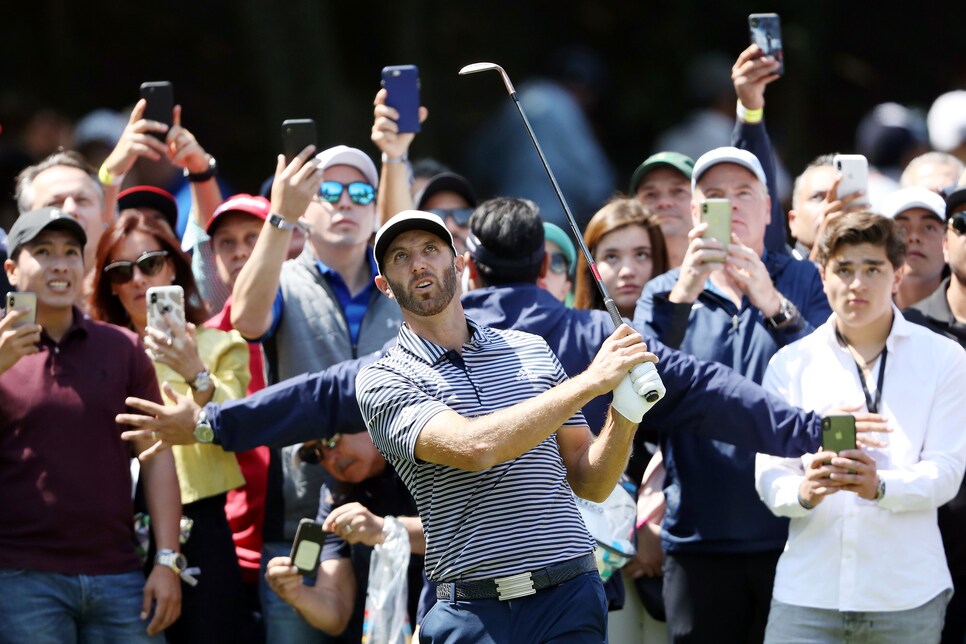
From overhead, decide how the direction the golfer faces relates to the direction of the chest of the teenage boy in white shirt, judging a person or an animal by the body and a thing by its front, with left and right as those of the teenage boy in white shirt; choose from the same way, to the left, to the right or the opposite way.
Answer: the same way

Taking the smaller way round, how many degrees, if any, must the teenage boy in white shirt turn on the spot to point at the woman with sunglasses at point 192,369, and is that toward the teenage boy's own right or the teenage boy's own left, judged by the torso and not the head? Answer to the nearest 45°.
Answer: approximately 90° to the teenage boy's own right

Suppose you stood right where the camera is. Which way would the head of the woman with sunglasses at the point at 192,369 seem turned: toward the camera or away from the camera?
toward the camera

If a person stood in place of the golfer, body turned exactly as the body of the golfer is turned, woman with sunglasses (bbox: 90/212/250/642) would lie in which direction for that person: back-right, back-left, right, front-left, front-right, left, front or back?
back-right

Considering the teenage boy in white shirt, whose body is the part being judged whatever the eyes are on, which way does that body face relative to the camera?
toward the camera

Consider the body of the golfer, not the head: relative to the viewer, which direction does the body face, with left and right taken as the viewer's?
facing the viewer

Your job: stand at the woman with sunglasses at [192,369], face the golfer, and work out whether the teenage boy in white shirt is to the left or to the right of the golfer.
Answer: left

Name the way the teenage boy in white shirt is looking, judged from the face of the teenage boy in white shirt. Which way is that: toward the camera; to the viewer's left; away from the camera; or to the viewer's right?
toward the camera

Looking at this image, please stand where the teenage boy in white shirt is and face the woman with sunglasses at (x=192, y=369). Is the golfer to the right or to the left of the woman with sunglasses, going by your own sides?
left

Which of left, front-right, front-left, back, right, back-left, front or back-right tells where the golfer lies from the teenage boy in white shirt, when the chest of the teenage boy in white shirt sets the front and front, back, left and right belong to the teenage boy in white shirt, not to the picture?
front-right

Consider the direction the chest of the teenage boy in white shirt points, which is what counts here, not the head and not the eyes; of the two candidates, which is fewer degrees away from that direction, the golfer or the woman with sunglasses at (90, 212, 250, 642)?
the golfer

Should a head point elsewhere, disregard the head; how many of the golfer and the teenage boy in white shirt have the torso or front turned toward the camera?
2
